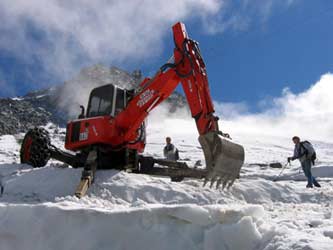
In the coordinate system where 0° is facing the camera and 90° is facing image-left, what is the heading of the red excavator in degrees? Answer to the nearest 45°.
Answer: approximately 270°
